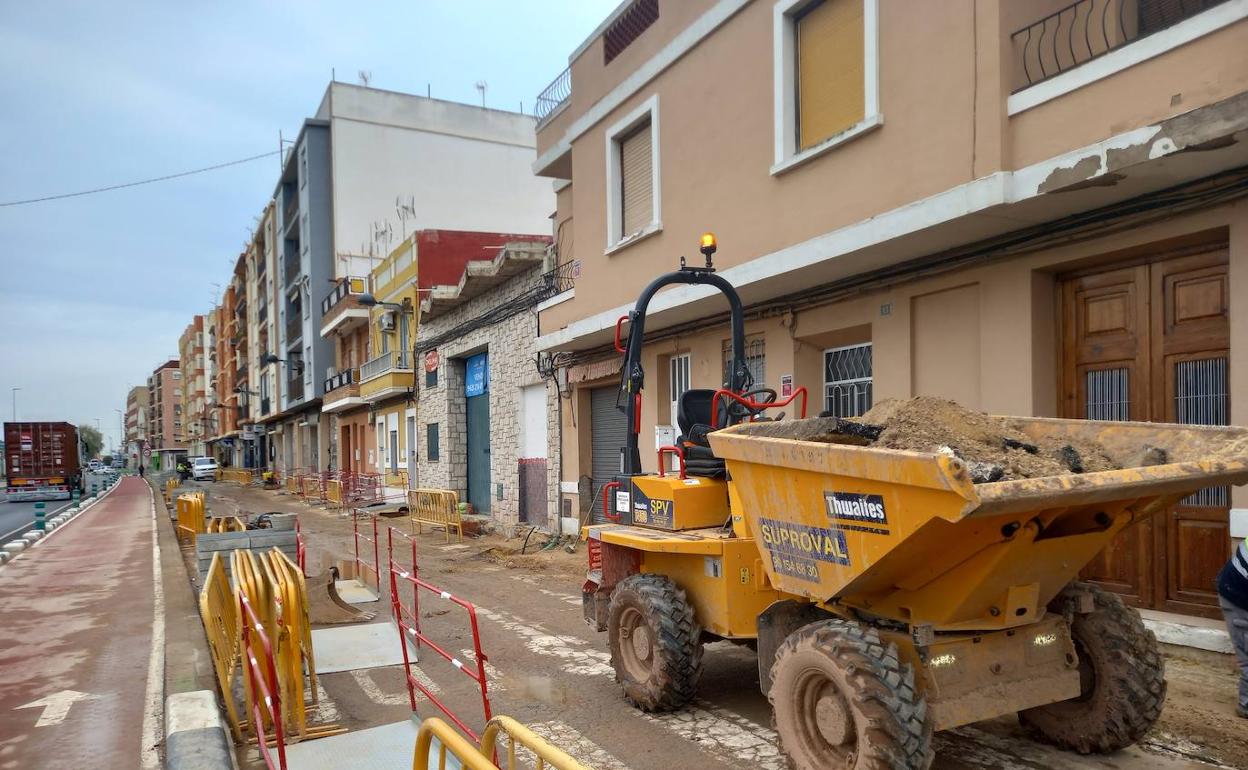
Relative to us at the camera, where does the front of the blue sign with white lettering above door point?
facing the viewer and to the left of the viewer

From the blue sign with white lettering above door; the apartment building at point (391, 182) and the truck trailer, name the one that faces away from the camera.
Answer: the truck trailer

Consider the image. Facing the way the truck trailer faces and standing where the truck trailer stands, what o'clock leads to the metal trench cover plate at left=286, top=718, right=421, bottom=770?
The metal trench cover plate is roughly at 6 o'clock from the truck trailer.

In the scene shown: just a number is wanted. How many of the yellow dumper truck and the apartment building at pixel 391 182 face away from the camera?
0

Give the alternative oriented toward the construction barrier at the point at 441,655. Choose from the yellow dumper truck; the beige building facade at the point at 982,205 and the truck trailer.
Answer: the beige building facade

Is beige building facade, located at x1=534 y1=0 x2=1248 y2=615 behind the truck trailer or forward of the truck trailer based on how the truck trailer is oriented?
behind

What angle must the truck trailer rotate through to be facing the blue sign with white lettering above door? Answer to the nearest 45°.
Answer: approximately 180°

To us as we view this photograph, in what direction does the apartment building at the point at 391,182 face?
facing to the left of the viewer

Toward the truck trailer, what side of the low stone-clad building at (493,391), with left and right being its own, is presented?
right

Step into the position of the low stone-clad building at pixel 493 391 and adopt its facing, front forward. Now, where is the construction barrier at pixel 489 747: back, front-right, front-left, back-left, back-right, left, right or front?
front-left

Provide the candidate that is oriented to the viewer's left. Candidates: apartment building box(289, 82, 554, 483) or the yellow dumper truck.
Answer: the apartment building

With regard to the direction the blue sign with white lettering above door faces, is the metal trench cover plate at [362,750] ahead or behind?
ahead

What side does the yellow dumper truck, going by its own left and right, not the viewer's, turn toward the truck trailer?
back

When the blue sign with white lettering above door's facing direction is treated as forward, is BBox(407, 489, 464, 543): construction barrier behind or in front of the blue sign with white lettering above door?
in front
